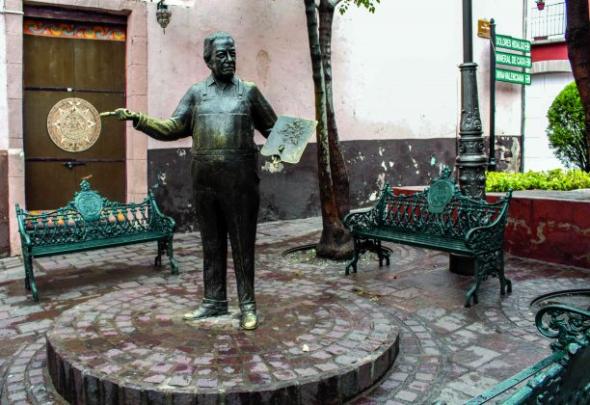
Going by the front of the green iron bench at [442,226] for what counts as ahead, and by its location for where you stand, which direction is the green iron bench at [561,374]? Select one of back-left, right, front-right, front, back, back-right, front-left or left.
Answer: front-left

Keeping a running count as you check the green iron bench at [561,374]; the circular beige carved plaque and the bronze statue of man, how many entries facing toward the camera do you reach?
2

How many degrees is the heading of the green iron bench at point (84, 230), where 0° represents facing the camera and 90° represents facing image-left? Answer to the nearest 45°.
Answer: approximately 315°

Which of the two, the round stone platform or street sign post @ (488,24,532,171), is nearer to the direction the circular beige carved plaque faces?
the round stone platform

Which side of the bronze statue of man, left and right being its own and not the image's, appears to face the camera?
front

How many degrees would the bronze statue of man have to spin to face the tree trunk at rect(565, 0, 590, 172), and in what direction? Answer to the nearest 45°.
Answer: approximately 90° to its left

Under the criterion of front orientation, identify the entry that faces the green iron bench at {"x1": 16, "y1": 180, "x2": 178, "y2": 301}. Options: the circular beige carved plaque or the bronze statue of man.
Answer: the circular beige carved plaque

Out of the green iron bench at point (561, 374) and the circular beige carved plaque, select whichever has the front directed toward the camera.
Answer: the circular beige carved plaque

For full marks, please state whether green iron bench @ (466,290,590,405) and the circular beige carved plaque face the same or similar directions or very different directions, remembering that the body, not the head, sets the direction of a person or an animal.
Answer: very different directions

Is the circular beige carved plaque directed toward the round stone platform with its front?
yes

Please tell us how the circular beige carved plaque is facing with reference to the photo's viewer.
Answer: facing the viewer

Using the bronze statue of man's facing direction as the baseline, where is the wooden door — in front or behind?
behind

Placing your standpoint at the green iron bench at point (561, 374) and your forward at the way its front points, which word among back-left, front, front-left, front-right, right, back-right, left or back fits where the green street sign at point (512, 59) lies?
front-right

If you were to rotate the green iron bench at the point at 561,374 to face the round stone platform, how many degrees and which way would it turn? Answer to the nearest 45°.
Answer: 0° — it already faces it
